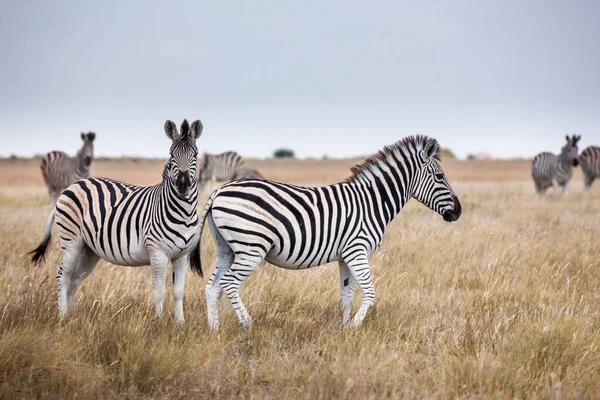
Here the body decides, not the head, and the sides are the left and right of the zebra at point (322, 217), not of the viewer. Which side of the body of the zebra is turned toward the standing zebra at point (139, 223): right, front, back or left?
back

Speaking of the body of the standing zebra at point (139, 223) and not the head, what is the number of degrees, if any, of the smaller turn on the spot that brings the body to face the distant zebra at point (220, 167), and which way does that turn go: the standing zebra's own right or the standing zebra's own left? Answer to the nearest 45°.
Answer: approximately 135° to the standing zebra's own left

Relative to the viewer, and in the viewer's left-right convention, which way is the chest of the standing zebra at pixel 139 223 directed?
facing the viewer and to the right of the viewer

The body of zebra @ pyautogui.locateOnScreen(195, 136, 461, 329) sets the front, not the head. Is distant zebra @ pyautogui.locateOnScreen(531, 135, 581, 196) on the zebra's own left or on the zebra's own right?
on the zebra's own left

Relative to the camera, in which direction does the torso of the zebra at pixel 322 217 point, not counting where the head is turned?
to the viewer's right
